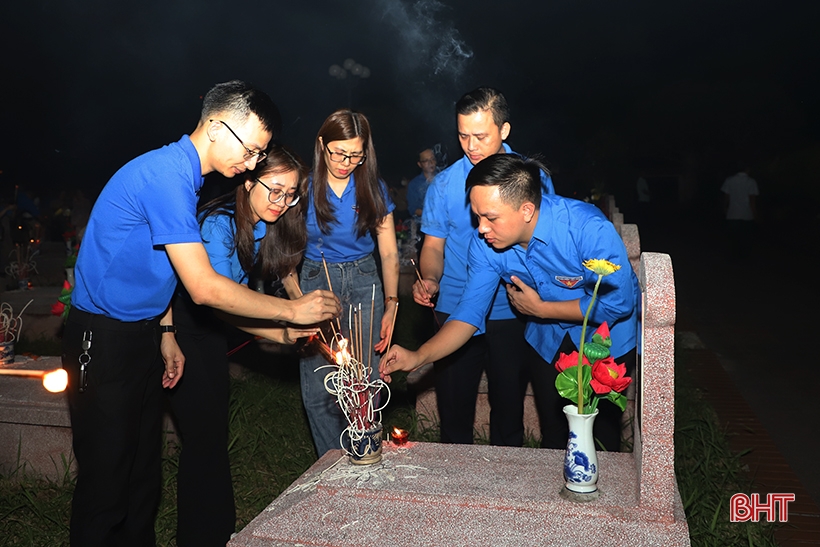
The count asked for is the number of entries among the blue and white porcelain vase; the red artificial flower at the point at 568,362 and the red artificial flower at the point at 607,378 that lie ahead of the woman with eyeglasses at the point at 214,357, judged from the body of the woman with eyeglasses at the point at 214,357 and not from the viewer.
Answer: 3

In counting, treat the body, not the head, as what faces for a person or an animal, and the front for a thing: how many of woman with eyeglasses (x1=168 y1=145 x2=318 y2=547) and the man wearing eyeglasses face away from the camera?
0

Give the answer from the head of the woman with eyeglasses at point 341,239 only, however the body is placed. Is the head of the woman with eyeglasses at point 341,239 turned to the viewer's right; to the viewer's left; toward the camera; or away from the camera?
toward the camera

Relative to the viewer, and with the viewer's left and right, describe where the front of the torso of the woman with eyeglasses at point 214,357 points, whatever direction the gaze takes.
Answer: facing the viewer and to the right of the viewer

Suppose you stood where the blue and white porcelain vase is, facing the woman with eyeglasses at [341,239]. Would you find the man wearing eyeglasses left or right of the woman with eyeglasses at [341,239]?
left

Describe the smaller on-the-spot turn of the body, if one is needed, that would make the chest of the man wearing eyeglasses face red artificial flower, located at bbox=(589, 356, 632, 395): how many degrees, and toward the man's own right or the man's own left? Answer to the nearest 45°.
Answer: approximately 45° to the man's own right

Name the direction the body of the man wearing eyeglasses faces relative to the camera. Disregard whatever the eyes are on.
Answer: to the viewer's right

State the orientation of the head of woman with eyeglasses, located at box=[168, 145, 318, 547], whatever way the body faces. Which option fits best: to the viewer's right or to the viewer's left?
to the viewer's right

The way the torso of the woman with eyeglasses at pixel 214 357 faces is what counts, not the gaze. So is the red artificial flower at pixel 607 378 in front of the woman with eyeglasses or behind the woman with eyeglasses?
in front

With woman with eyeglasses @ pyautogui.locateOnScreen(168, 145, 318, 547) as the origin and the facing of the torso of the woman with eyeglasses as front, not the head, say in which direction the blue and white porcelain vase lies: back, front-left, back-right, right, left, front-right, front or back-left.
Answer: front
